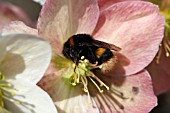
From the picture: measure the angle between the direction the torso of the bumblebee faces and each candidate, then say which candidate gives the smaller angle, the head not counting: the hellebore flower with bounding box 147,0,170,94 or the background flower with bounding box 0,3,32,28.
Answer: the background flower

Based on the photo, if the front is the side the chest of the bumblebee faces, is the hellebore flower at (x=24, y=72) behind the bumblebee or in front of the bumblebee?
in front

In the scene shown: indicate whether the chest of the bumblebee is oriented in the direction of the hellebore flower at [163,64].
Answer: no

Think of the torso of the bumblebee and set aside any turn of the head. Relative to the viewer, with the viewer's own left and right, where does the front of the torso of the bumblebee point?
facing to the left of the viewer
